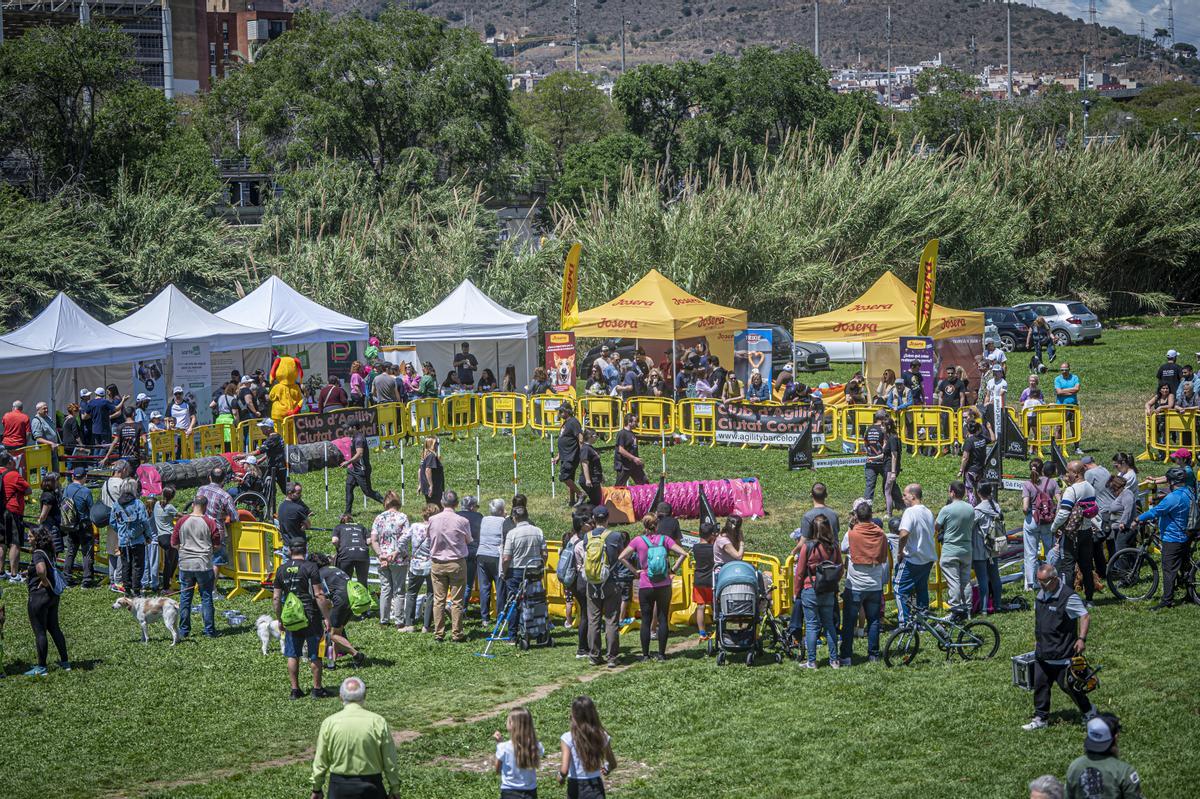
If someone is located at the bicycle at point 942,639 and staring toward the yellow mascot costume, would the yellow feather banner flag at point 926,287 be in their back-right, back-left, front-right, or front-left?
front-right

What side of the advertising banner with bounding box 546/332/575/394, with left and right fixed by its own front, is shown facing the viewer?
front

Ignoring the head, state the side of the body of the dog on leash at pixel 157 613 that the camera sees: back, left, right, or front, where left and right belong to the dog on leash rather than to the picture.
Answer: left

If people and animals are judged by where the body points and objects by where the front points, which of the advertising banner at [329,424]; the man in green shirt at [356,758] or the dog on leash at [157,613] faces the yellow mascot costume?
the man in green shirt

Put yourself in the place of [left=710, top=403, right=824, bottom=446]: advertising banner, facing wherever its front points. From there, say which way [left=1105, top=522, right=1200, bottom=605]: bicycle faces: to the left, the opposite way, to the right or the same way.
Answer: to the right

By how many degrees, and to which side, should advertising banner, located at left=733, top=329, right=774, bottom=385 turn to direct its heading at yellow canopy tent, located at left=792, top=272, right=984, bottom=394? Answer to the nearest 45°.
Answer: approximately 90° to its left

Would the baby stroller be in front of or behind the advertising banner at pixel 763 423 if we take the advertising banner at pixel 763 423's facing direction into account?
in front

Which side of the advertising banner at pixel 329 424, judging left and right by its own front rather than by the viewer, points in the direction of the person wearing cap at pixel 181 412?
right

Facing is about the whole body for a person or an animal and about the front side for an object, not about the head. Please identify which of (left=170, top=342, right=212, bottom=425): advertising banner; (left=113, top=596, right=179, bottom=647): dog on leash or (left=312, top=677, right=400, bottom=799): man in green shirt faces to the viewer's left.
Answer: the dog on leash

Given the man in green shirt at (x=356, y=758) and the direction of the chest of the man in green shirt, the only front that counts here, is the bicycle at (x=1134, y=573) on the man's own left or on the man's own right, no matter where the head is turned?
on the man's own right

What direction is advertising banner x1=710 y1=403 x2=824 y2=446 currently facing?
toward the camera

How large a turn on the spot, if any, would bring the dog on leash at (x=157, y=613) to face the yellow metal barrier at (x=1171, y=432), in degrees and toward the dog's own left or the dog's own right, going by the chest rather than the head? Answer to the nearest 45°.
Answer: approximately 180°

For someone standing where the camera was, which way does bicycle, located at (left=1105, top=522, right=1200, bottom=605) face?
facing to the left of the viewer

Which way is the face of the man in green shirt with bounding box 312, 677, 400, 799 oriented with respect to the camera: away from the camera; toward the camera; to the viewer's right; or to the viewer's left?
away from the camera

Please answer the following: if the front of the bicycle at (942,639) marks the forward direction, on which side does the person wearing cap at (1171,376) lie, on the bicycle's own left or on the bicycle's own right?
on the bicycle's own right

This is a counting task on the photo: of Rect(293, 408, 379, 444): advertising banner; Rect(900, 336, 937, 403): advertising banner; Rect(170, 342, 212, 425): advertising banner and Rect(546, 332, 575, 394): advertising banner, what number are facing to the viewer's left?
0

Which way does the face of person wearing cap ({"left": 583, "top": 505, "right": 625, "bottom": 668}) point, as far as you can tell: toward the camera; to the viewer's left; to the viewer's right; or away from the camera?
away from the camera
